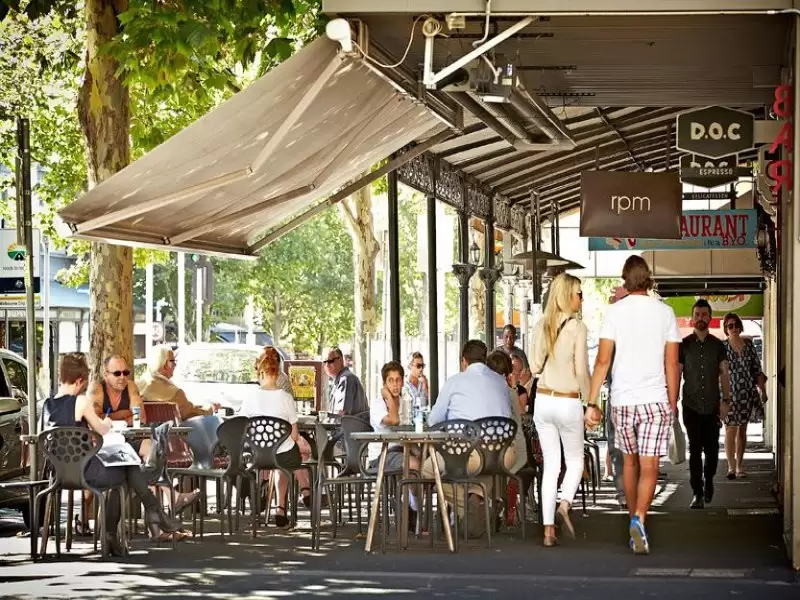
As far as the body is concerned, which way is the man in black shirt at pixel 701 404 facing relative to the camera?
toward the camera

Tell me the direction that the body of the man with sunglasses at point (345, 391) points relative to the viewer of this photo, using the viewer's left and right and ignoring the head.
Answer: facing the viewer and to the left of the viewer

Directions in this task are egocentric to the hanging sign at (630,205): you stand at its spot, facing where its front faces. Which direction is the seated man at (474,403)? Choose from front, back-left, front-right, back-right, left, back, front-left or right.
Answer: front

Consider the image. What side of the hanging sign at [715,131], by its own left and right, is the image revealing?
front

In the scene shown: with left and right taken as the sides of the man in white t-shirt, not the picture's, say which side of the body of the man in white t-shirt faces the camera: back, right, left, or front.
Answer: back

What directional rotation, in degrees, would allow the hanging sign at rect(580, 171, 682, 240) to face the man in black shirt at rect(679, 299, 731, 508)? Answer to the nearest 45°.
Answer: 0° — it already faces them

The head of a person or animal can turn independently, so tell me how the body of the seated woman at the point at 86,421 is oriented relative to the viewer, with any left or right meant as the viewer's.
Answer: facing away from the viewer and to the right of the viewer

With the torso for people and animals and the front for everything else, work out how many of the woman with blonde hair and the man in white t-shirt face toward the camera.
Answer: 0

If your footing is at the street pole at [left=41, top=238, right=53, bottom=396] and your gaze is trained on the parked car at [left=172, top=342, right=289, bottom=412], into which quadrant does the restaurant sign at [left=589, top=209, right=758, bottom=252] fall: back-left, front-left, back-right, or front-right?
front-right

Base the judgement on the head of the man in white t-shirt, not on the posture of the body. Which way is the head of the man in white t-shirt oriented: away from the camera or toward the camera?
away from the camera

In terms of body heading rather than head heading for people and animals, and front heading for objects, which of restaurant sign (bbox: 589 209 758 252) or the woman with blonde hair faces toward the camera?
the restaurant sign

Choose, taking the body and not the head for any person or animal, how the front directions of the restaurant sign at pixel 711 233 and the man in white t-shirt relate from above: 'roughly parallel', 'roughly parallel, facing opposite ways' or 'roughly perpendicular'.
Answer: roughly parallel, facing opposite ways

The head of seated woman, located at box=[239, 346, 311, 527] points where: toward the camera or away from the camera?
away from the camera

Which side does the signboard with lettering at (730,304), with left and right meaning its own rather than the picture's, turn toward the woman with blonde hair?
front

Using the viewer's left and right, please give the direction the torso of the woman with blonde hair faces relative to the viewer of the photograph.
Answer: facing away from the viewer
